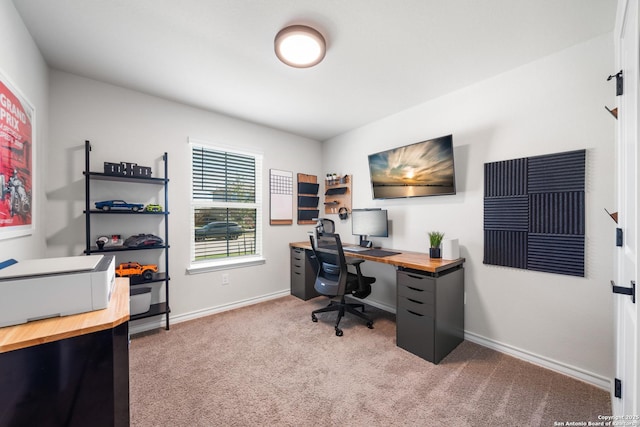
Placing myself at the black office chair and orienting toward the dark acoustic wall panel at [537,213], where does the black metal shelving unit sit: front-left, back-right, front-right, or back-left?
back-right

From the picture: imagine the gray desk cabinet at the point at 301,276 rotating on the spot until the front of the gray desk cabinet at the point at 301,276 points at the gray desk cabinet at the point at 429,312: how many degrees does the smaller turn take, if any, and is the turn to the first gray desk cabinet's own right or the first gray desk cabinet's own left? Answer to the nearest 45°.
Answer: approximately 90° to the first gray desk cabinet's own left

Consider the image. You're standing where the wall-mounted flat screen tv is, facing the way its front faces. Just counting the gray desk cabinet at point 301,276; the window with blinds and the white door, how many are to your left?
1

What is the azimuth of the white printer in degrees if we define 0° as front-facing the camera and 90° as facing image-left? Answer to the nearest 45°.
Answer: approximately 270°

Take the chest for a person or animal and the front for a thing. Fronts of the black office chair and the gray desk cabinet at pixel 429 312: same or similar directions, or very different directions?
very different directions

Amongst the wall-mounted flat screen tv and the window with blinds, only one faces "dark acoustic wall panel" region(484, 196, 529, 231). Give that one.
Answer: the window with blinds

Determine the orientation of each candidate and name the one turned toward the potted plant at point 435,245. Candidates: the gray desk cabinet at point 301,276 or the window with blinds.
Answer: the window with blinds

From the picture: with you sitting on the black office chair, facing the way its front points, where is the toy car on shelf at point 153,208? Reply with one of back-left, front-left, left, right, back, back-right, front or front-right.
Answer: back-left

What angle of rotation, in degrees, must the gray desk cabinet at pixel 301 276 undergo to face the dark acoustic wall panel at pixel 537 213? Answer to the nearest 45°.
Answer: approximately 90° to its left

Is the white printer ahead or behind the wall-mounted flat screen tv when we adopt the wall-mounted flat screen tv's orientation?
ahead

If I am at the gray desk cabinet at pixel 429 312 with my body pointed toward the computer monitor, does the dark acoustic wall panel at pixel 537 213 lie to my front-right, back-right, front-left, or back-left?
back-right
